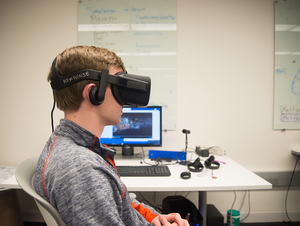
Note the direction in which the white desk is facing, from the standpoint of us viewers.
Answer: facing the viewer

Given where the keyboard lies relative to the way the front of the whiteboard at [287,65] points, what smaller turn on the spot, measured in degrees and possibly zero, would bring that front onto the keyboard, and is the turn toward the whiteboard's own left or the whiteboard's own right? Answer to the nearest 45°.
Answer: approximately 45° to the whiteboard's own right

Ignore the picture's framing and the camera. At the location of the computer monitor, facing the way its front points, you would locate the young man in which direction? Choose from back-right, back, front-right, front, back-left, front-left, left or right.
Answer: front

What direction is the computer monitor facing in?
toward the camera

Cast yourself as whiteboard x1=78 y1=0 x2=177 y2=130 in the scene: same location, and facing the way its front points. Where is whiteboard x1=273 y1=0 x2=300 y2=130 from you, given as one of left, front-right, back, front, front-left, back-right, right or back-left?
left

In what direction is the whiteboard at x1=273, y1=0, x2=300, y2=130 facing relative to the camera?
toward the camera

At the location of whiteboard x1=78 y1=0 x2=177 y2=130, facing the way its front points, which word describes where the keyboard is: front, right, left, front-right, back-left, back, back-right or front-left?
front

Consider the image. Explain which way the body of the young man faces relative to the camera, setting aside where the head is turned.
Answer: to the viewer's right

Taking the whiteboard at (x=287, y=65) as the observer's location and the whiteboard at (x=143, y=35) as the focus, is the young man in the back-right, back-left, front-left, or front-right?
front-left

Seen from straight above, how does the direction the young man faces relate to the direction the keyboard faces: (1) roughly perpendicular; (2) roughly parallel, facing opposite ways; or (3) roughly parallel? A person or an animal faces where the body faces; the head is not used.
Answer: roughly perpendicular

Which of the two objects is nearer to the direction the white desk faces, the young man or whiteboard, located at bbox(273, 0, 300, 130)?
the young man
